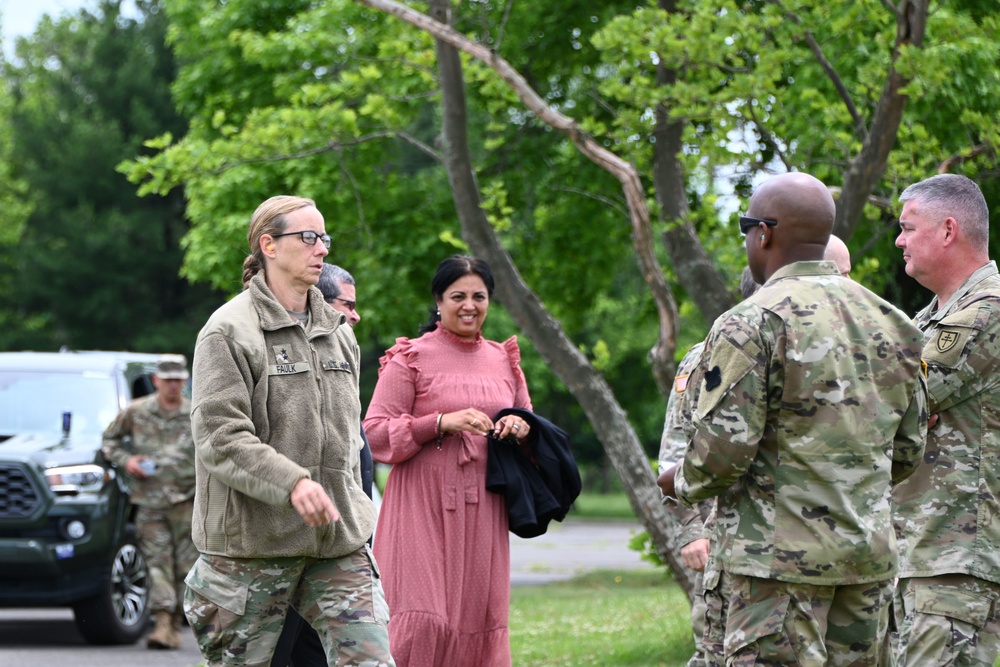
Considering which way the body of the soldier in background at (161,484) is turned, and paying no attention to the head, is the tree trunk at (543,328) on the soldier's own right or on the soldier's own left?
on the soldier's own left

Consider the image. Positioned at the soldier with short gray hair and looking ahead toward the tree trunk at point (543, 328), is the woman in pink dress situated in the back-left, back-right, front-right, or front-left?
front-left

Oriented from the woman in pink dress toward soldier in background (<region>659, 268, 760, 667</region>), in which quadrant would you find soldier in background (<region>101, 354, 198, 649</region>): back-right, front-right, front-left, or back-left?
back-left

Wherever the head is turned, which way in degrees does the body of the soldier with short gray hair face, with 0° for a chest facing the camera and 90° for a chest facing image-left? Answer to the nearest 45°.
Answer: approximately 90°

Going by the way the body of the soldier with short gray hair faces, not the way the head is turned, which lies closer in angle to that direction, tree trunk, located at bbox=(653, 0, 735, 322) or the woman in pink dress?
the woman in pink dress

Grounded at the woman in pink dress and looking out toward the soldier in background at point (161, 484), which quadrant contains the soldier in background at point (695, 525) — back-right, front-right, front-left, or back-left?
back-right

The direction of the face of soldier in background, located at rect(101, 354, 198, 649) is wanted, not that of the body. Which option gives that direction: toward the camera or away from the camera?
toward the camera

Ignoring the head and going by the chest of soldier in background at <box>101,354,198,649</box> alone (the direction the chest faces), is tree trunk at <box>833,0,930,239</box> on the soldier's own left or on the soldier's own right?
on the soldier's own left

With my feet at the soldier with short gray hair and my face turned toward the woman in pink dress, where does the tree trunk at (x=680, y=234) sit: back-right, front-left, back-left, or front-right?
front-right

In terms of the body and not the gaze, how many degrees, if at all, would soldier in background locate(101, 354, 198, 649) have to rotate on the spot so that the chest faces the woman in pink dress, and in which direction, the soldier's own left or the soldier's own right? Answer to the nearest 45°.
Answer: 0° — they already face them

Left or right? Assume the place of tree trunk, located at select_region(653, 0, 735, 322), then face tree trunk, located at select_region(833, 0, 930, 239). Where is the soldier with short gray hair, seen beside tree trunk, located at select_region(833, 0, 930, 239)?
right

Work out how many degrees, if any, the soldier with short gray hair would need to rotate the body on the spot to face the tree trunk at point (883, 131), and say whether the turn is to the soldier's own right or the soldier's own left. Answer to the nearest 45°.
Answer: approximately 90° to the soldier's own right

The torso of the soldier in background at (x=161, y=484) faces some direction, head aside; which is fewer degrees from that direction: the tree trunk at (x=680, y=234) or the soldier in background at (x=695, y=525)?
the soldier in background

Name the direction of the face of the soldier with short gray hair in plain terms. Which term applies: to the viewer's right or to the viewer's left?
to the viewer's left

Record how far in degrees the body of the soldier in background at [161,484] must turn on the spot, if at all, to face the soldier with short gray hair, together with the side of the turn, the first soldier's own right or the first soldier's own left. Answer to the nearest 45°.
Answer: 0° — they already face them

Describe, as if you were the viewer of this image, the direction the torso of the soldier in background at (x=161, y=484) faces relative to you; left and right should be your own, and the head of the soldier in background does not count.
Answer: facing the viewer

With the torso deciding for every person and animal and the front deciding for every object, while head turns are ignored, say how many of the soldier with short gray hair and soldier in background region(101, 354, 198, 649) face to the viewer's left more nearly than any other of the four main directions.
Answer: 1

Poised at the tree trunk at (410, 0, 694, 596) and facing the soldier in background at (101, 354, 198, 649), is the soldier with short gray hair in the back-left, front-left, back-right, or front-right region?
back-left
